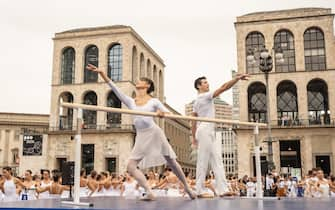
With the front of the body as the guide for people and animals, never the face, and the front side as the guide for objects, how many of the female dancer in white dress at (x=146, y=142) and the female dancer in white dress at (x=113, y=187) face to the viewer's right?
0

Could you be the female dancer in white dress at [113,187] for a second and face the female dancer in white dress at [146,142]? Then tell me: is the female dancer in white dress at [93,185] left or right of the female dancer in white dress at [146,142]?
right

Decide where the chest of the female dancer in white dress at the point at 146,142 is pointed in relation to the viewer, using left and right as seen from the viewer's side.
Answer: facing the viewer and to the left of the viewer

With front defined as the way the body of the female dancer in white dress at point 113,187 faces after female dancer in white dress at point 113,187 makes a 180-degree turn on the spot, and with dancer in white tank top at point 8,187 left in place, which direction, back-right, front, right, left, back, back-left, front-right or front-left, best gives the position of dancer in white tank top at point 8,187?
back-left

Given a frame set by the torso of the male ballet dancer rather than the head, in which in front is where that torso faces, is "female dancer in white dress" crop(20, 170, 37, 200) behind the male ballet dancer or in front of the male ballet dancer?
behind

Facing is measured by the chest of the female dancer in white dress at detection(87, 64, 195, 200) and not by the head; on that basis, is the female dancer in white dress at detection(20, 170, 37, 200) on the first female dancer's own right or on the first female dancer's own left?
on the first female dancer's own right

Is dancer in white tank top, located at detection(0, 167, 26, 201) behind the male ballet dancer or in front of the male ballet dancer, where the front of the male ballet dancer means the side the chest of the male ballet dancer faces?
behind

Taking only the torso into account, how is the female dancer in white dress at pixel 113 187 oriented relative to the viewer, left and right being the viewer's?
facing the viewer
